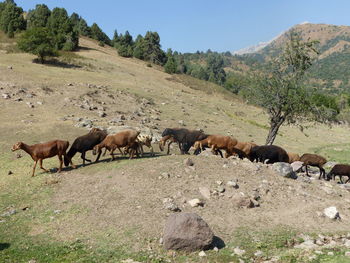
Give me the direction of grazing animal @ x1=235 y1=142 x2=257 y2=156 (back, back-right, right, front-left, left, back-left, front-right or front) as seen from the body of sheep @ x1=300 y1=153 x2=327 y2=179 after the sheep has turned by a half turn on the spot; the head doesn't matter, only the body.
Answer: back-right

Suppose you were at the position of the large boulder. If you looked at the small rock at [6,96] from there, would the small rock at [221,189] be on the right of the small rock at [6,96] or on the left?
right

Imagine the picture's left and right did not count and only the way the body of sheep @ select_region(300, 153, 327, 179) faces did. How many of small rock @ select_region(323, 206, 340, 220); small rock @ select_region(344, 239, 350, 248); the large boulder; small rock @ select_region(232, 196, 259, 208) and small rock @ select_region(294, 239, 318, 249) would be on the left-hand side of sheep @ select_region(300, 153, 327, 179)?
5

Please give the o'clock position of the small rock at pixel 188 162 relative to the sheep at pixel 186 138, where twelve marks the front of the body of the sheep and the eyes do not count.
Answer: The small rock is roughly at 9 o'clock from the sheep.

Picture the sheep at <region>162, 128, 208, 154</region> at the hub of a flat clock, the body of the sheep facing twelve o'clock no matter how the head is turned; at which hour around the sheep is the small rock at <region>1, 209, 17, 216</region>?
The small rock is roughly at 10 o'clock from the sheep.

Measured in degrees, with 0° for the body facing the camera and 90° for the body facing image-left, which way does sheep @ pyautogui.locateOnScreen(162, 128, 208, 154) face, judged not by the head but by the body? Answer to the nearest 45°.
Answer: approximately 90°

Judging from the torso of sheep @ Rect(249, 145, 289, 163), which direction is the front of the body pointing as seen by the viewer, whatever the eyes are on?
to the viewer's left

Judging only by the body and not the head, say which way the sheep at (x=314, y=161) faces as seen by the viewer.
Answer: to the viewer's left

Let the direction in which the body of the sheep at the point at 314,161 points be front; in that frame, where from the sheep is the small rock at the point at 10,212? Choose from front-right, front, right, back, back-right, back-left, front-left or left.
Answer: front-left

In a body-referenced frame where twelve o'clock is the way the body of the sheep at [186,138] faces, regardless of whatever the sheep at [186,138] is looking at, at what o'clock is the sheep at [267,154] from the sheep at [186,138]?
the sheep at [267,154] is roughly at 6 o'clock from the sheep at [186,138].

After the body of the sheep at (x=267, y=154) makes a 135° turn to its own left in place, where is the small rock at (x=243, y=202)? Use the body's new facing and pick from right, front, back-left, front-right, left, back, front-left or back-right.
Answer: front-right
